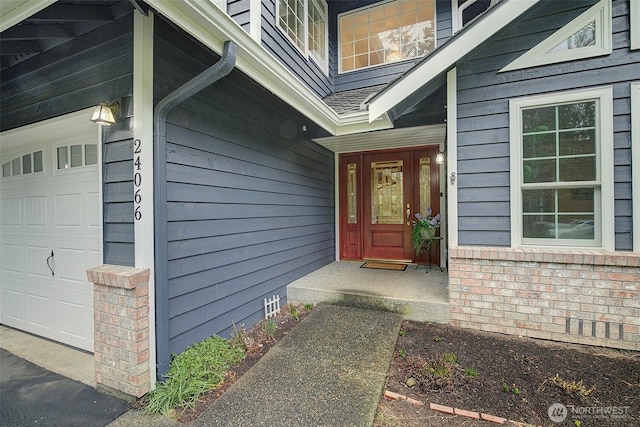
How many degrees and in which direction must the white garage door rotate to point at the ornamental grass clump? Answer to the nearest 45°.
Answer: approximately 90° to its left

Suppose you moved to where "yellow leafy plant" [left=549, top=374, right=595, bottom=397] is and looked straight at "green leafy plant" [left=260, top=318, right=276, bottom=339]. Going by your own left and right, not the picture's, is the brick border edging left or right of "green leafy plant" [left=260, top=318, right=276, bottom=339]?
left

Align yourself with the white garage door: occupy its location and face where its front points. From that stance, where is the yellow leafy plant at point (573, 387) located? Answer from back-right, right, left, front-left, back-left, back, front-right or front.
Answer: left

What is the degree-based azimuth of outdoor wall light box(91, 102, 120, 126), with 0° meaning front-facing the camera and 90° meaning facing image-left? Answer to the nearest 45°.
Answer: approximately 45°

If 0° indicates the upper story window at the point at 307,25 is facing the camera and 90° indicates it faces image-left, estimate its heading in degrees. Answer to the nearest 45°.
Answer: approximately 315°

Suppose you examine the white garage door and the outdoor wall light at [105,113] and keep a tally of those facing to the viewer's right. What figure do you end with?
0

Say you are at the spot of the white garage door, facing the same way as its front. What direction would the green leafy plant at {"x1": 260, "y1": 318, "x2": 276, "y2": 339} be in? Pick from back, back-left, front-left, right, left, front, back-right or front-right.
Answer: left

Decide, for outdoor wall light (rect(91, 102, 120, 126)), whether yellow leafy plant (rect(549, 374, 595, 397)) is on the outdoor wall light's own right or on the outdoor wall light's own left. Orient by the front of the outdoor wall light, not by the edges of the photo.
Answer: on the outdoor wall light's own left
